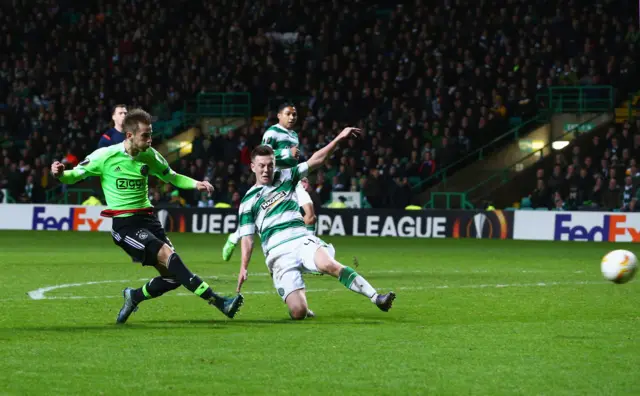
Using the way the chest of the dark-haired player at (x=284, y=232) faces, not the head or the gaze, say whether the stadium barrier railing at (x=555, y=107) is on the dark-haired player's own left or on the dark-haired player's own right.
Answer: on the dark-haired player's own left

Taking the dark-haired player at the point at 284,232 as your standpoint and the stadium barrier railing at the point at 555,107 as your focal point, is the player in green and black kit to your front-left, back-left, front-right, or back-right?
back-left

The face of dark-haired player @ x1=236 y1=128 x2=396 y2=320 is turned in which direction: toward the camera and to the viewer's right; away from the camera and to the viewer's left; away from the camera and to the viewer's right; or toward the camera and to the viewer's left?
toward the camera and to the viewer's right

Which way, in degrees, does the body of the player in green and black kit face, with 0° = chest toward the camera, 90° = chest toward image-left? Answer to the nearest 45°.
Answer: approximately 315°

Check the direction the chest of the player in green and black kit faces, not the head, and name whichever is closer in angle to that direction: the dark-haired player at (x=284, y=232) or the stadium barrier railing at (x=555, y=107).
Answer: the dark-haired player

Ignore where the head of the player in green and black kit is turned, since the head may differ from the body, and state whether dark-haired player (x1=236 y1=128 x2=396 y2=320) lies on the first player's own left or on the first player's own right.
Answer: on the first player's own left

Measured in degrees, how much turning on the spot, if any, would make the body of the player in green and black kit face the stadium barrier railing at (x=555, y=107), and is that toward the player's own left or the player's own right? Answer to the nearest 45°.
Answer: approximately 90° to the player's own left
